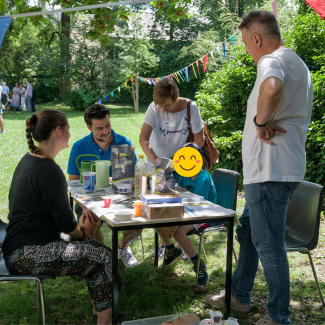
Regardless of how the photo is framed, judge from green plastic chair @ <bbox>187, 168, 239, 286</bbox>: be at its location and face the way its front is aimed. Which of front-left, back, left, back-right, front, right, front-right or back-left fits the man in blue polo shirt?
front-right

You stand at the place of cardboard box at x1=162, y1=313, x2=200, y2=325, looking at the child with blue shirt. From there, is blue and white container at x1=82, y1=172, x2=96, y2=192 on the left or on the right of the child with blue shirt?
left

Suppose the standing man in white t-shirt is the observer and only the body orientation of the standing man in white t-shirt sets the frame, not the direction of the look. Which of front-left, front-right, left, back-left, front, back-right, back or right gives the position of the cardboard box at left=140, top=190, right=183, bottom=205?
front-left

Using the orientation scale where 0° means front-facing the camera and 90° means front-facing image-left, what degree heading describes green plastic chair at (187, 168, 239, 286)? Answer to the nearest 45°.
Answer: approximately 45°

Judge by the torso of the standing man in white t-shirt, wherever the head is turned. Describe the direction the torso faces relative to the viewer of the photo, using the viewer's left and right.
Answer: facing away from the viewer and to the left of the viewer

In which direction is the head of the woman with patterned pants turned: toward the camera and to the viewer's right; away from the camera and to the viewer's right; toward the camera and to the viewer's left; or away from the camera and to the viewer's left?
away from the camera and to the viewer's right

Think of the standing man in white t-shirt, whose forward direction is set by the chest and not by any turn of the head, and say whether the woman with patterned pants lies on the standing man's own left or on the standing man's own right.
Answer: on the standing man's own left

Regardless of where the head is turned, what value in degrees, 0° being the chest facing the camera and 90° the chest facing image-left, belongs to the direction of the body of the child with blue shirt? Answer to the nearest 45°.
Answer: approximately 45°

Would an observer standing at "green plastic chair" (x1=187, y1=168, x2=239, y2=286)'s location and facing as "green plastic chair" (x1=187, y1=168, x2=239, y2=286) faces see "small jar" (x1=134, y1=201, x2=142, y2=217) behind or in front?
in front
